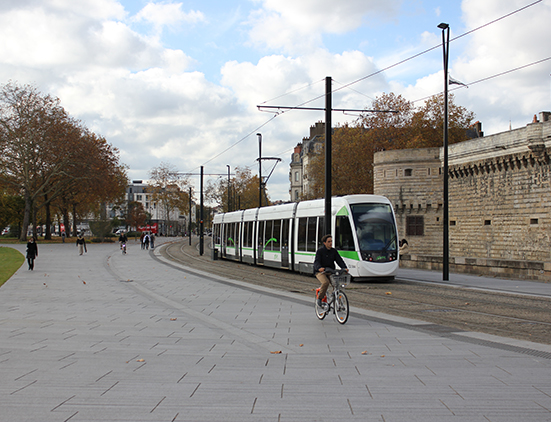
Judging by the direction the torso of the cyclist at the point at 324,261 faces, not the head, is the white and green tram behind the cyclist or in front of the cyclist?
behind

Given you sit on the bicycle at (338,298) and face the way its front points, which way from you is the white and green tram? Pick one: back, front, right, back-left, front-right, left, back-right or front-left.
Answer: back-left

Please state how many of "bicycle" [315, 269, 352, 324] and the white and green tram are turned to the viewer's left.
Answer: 0

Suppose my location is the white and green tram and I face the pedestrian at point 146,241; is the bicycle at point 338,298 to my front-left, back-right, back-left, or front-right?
back-left

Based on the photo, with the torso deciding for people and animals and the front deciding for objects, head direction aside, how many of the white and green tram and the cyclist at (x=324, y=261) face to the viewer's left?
0

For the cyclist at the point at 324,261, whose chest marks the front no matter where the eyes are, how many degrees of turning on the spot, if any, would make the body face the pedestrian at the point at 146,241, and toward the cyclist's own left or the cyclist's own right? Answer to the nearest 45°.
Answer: approximately 180°

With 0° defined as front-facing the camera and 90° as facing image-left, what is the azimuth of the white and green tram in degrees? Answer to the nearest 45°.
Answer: approximately 315°

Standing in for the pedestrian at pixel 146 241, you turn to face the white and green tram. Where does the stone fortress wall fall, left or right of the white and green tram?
left

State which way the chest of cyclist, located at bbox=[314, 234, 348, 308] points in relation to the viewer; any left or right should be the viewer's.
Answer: facing the viewer and to the right of the viewer

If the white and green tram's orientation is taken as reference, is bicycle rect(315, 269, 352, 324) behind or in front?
in front
